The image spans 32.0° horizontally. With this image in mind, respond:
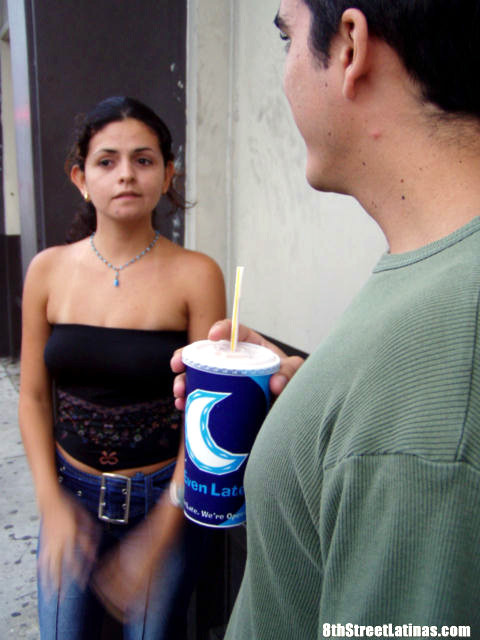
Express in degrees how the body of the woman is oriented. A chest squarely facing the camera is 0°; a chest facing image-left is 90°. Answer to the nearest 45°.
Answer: approximately 0°

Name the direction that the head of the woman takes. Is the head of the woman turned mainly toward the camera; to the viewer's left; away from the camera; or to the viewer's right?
toward the camera

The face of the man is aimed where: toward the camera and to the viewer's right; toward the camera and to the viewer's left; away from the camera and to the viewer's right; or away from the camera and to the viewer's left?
away from the camera and to the viewer's left

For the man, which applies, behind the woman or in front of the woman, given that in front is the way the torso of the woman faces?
in front
